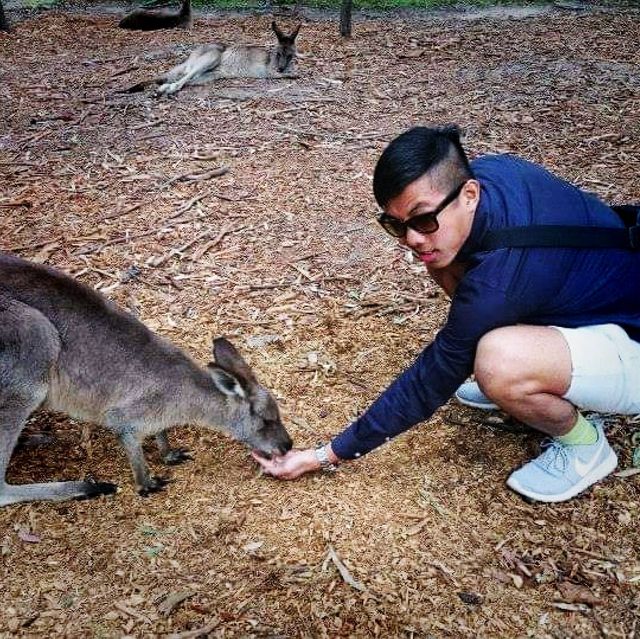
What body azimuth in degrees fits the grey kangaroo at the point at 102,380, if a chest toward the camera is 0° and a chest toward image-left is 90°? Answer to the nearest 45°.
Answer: approximately 270°

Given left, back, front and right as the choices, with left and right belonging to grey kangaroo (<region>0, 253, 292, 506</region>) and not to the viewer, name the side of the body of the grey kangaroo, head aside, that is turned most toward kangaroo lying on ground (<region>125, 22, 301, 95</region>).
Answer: left

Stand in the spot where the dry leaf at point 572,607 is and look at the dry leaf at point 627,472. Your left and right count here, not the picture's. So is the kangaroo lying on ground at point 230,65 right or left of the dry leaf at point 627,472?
left

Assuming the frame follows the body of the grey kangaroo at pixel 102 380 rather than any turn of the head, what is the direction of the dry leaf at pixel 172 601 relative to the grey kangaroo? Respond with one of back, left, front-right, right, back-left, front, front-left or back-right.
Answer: right

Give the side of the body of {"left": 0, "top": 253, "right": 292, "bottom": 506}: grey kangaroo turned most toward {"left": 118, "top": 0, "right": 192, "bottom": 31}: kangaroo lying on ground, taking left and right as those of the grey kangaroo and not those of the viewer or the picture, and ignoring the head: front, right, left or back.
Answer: left

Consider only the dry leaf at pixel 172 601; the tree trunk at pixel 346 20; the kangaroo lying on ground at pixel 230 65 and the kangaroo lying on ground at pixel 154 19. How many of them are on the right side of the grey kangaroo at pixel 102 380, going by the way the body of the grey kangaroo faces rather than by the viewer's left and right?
1

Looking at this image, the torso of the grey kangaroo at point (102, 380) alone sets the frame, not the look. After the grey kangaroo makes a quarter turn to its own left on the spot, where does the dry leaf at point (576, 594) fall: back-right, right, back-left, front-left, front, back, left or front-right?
back-right

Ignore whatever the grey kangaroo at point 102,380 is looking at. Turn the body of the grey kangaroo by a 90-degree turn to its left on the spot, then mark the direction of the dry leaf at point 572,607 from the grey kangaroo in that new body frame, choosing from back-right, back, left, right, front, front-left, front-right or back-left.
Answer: back-right

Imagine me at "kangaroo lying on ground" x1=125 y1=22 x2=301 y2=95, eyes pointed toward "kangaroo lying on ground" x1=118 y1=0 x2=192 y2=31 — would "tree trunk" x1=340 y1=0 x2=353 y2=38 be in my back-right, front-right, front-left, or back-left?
front-right

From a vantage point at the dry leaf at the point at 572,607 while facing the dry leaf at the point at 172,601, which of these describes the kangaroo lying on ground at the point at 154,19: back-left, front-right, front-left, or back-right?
front-right

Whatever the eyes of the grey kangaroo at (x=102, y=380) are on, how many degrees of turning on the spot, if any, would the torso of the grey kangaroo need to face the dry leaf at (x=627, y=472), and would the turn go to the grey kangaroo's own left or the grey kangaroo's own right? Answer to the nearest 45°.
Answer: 0° — it already faces it
